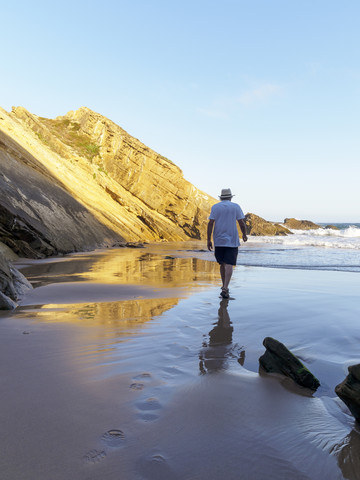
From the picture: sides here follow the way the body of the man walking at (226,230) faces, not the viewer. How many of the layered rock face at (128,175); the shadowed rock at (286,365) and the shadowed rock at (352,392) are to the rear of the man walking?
2

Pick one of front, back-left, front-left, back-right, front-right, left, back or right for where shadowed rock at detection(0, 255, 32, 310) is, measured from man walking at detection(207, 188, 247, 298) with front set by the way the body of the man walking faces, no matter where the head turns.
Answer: back-left

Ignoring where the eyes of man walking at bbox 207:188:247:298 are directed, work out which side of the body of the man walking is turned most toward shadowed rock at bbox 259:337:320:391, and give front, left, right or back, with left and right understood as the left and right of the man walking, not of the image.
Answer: back

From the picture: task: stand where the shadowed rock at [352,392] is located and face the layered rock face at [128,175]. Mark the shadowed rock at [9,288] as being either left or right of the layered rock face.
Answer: left

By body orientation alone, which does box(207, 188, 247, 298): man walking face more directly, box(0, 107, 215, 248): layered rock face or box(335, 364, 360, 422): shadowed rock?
the layered rock face

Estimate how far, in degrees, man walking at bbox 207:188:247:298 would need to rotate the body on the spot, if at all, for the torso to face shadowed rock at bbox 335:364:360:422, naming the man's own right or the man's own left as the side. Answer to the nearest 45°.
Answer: approximately 180°

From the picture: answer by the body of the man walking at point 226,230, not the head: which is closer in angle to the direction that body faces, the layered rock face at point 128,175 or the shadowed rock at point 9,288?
the layered rock face

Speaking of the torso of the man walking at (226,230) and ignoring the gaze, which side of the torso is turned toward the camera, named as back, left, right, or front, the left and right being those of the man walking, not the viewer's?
back

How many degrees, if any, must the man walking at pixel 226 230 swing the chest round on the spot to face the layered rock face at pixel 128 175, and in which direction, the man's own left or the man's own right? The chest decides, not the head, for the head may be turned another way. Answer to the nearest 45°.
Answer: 0° — they already face it
